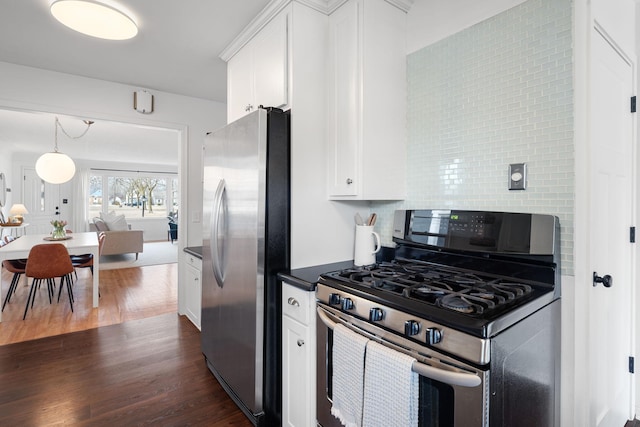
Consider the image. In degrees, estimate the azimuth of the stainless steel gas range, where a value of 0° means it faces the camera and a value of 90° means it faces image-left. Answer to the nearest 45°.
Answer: approximately 45°

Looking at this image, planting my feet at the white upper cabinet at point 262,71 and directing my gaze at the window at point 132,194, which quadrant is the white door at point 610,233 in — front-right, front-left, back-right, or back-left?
back-right

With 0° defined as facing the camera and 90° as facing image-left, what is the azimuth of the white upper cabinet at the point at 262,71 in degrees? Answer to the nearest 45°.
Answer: approximately 45°

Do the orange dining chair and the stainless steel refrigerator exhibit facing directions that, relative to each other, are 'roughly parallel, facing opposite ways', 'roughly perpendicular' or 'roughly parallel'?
roughly perpendicular

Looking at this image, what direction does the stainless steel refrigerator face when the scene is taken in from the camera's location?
facing the viewer and to the left of the viewer

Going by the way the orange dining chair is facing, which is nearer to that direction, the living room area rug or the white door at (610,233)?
the living room area rug

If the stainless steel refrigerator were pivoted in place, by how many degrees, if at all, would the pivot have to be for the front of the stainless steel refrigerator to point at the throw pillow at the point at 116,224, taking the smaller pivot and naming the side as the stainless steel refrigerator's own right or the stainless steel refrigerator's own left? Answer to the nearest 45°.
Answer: approximately 90° to the stainless steel refrigerator's own right

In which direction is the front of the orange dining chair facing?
away from the camera

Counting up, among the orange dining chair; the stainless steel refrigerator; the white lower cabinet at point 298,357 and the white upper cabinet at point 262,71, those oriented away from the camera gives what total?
1
